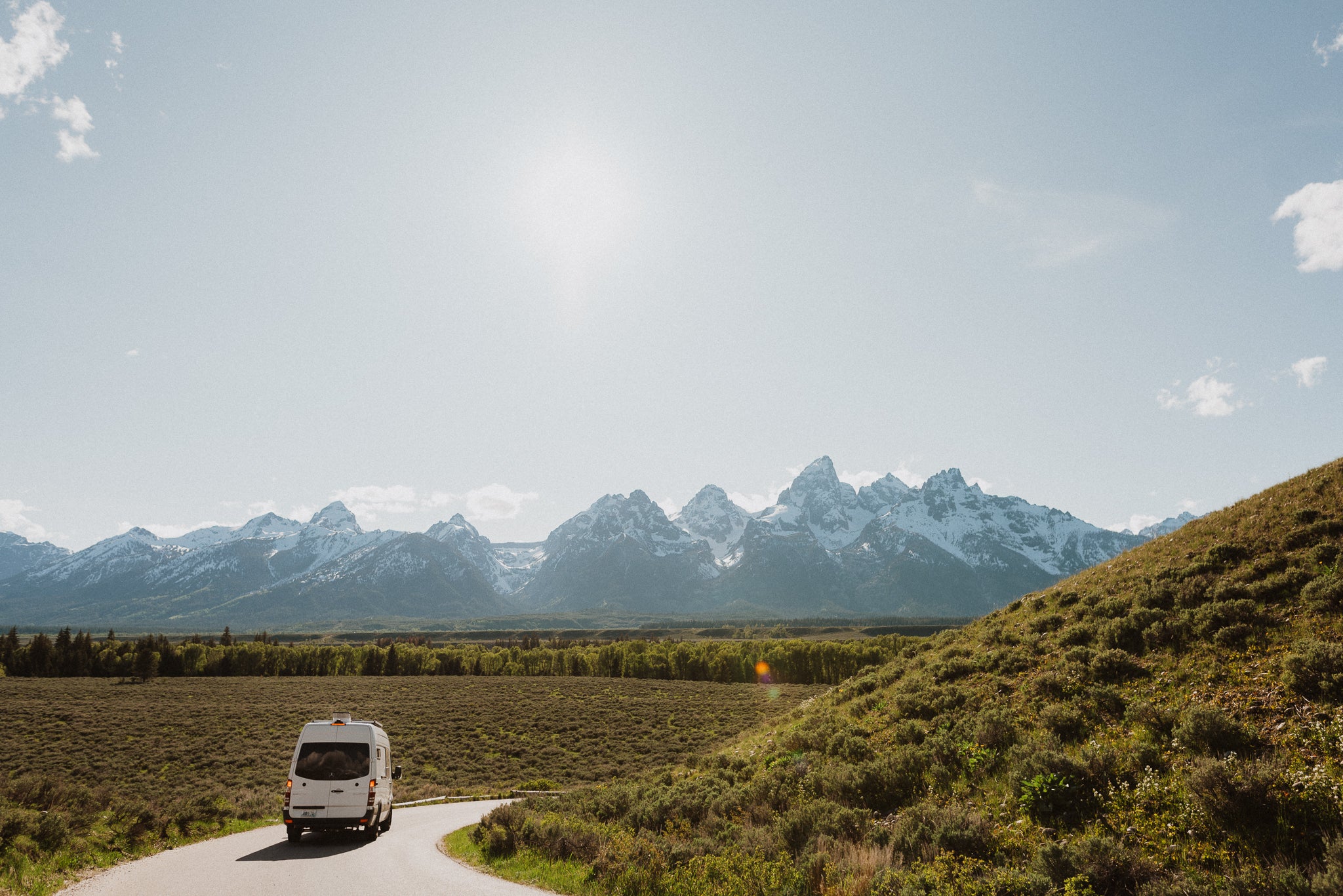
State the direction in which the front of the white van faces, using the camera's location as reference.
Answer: facing away from the viewer

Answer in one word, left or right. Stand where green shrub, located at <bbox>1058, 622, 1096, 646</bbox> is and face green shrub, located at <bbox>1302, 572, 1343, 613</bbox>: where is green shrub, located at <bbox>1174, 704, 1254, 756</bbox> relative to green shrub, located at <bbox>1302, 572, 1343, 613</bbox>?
right

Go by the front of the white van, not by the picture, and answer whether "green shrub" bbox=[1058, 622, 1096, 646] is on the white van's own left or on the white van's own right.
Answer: on the white van's own right

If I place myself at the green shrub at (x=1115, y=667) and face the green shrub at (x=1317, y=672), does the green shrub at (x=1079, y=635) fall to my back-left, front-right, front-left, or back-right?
back-left

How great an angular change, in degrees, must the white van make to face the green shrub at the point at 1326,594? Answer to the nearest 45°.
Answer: approximately 135° to its right

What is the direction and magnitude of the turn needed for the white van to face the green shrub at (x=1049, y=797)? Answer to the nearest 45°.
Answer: approximately 135° to its right

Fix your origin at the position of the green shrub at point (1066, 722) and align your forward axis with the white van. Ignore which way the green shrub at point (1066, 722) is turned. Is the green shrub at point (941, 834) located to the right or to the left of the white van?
left

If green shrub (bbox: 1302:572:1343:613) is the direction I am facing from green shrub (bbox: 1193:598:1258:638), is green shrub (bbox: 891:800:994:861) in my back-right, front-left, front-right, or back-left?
back-right

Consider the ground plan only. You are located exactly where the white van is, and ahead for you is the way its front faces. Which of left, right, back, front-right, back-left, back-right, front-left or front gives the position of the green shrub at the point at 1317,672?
back-right

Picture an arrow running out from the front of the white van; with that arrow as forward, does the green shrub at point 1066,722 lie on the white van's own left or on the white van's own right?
on the white van's own right
